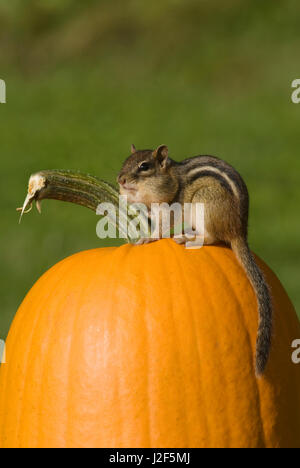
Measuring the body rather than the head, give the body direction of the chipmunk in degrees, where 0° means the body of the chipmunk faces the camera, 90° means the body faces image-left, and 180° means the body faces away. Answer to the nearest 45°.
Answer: approximately 90°
